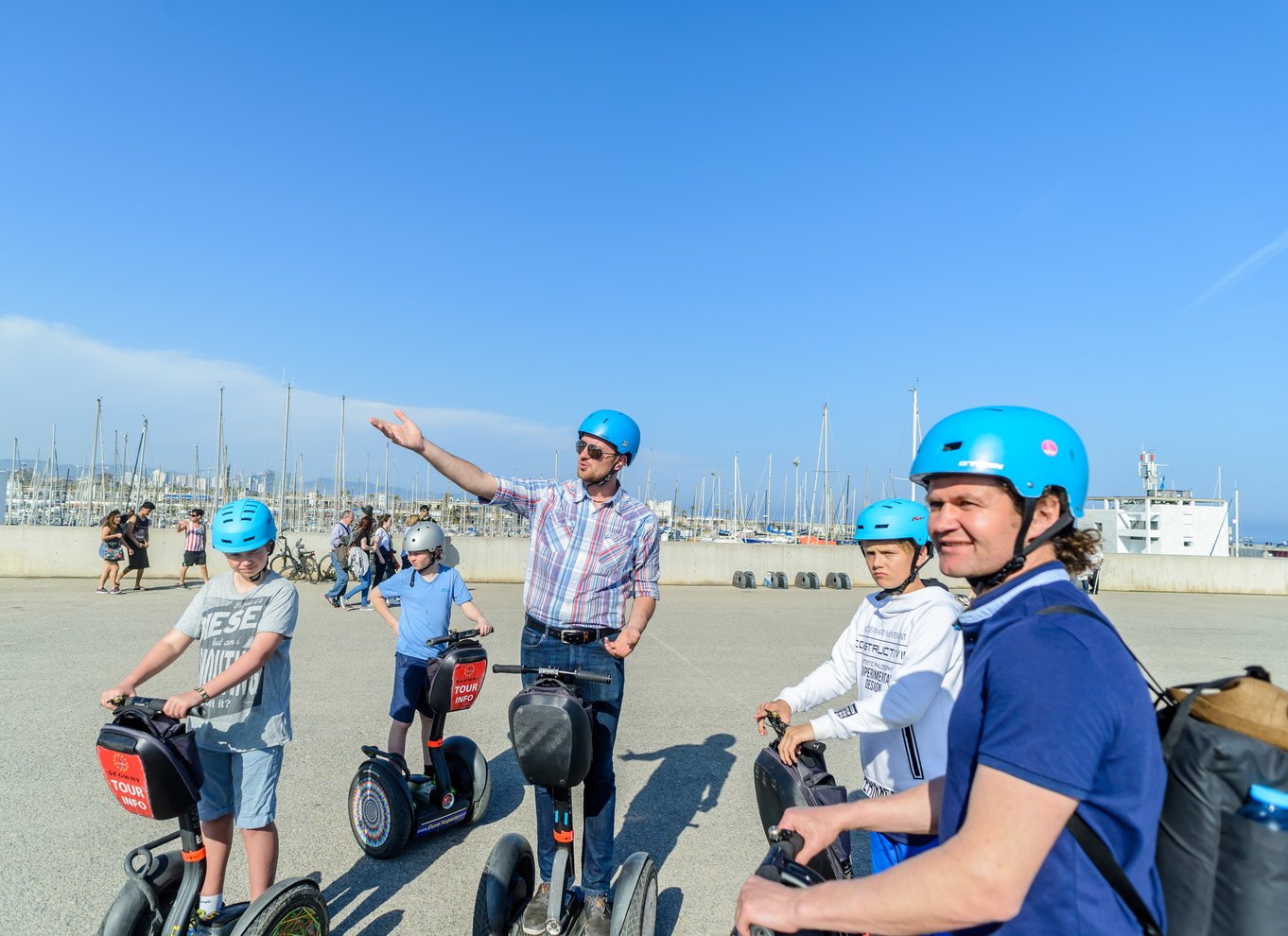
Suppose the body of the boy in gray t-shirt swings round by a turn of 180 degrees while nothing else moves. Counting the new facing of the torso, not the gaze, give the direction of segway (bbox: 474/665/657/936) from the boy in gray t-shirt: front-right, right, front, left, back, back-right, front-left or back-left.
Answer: right

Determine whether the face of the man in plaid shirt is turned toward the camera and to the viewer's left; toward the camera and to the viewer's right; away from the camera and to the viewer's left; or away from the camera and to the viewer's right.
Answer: toward the camera and to the viewer's left

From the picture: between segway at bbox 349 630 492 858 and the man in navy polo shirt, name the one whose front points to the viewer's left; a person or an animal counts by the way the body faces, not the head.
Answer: the man in navy polo shirt

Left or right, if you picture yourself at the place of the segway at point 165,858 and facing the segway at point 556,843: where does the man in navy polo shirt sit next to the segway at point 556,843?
right

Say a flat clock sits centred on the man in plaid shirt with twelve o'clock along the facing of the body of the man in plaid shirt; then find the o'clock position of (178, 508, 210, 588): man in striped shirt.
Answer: The man in striped shirt is roughly at 5 o'clock from the man in plaid shirt.

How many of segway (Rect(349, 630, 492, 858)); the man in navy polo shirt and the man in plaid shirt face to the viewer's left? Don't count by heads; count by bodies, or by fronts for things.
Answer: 1

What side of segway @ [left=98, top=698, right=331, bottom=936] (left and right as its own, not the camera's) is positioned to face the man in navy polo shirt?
left

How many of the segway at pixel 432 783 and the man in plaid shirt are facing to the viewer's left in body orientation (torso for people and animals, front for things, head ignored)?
0

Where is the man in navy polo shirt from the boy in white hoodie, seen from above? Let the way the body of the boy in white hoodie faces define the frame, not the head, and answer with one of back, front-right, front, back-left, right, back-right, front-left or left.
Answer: front-left

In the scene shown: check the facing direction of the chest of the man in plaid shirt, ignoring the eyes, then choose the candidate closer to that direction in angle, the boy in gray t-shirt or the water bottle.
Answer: the water bottle

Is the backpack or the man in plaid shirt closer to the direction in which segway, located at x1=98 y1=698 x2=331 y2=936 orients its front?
the backpack

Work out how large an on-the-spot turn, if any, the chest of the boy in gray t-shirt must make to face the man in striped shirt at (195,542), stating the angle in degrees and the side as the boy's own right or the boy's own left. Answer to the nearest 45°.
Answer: approximately 135° to the boy's own right

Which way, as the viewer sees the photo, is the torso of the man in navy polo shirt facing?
to the viewer's left

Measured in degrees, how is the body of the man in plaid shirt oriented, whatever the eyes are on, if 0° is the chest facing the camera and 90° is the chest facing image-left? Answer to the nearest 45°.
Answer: approximately 0°

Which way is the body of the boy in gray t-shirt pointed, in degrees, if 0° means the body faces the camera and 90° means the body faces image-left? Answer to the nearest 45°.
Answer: approximately 45°

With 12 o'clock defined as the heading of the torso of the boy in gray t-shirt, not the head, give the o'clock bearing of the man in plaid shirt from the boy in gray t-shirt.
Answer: The man in plaid shirt is roughly at 8 o'clock from the boy in gray t-shirt.

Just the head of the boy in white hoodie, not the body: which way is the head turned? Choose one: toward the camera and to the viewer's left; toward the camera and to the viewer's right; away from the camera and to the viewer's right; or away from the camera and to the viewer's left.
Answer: toward the camera and to the viewer's left

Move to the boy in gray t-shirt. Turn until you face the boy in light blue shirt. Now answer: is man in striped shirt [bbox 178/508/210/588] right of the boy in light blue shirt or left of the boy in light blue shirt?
left
